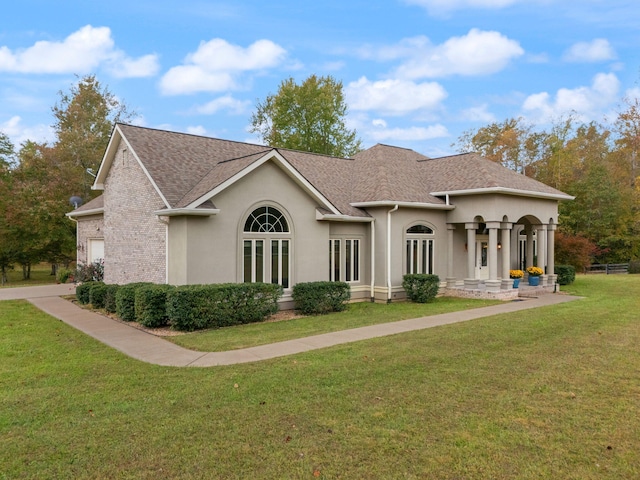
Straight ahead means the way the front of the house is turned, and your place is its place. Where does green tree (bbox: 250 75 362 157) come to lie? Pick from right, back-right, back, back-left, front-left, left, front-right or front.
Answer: back-left

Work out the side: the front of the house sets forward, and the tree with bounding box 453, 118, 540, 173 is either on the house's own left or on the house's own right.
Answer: on the house's own left

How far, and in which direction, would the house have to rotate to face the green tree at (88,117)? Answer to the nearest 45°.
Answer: approximately 180°

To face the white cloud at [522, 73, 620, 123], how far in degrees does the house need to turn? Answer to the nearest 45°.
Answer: approximately 90° to its left

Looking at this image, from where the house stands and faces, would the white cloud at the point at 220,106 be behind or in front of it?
behind

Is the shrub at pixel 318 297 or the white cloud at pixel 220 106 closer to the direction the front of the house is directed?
the shrub

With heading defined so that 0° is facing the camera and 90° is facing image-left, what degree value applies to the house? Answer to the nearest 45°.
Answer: approximately 315°

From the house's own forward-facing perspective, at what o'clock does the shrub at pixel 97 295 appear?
The shrub is roughly at 4 o'clock from the house.

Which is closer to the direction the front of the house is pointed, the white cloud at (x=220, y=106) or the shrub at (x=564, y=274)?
the shrub

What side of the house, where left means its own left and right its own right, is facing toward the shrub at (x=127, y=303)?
right

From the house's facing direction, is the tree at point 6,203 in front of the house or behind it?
behind

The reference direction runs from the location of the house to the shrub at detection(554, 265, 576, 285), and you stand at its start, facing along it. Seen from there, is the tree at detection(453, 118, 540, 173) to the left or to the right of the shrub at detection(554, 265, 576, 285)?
left
